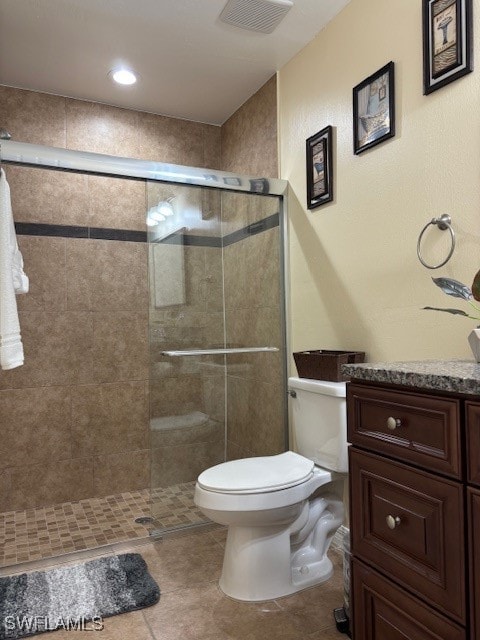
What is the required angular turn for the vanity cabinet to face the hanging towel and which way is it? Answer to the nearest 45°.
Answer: approximately 45° to its right

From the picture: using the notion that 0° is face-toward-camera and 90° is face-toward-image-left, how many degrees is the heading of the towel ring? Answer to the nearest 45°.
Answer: approximately 45°

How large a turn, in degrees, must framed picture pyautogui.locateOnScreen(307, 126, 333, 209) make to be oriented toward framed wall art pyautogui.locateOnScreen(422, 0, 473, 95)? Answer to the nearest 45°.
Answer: approximately 90° to its left

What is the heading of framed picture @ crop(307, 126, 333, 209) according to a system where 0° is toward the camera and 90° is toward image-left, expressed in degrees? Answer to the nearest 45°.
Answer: approximately 45°

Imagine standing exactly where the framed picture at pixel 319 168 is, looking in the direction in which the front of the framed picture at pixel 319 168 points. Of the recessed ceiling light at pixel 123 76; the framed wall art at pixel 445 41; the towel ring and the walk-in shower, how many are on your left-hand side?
2

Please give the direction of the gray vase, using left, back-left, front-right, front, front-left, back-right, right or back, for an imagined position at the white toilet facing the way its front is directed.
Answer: left
